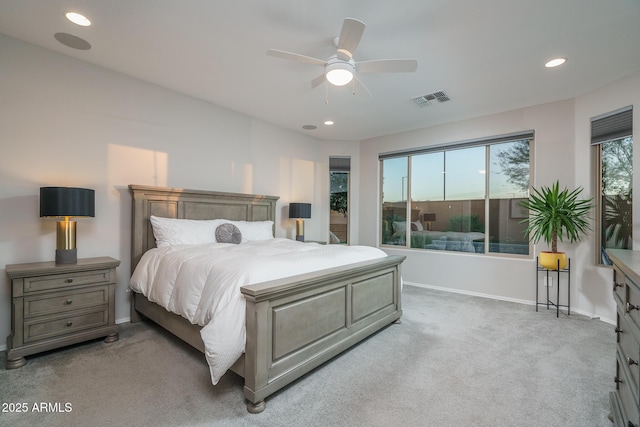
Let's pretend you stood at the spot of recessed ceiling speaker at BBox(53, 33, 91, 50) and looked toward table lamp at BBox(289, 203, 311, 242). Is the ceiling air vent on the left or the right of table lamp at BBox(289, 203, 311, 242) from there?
right

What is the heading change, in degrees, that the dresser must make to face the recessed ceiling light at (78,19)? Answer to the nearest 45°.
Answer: approximately 45° to its left

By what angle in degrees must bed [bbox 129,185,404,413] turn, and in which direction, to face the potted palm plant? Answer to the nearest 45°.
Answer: approximately 45° to its left

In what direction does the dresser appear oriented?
to the viewer's left

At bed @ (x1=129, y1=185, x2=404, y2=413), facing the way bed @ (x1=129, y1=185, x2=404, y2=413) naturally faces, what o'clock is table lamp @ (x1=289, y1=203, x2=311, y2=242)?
The table lamp is roughly at 8 o'clock from the bed.

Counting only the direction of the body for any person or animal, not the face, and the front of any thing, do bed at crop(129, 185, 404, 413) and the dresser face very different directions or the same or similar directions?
very different directions

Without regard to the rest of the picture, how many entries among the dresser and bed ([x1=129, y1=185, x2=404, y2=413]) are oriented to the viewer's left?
1

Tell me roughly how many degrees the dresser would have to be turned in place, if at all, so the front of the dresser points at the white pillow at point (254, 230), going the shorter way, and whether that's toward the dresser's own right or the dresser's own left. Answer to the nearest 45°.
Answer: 0° — it already faces it
